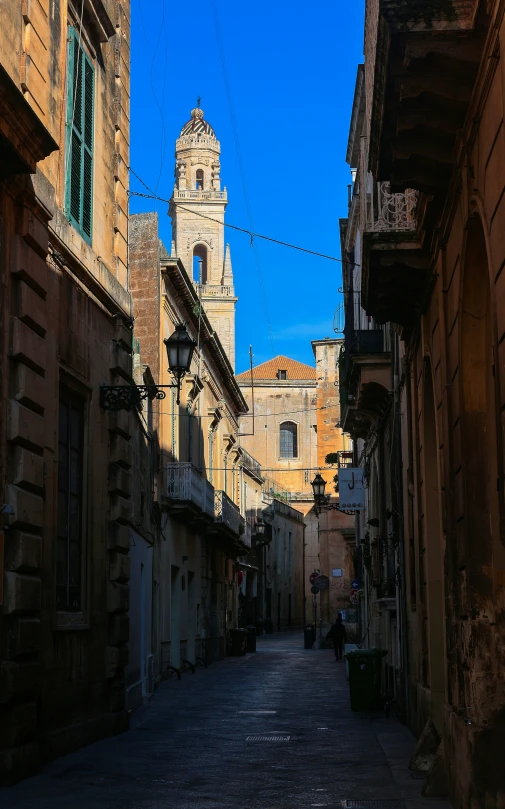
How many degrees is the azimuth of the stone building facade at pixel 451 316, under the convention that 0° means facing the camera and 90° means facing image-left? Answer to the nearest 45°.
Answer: approximately 90°

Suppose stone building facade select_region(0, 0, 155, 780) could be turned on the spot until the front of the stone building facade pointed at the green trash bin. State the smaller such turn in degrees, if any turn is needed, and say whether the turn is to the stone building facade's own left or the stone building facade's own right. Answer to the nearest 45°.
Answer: approximately 45° to the stone building facade's own left

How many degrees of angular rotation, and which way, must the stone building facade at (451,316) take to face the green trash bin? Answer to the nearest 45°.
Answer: approximately 90° to its right

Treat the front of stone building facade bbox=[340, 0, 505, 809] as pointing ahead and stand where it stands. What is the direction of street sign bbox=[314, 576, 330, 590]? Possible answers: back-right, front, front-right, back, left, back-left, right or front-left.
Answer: right

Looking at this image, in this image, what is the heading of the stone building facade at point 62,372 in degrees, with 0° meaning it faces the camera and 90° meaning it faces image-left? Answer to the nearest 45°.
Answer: approximately 270°

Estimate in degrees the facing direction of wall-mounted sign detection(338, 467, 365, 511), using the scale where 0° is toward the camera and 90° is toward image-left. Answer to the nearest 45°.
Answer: approximately 0°

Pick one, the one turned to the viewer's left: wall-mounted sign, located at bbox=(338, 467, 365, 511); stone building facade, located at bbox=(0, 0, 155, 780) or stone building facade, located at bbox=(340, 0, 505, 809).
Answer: stone building facade, located at bbox=(340, 0, 505, 809)

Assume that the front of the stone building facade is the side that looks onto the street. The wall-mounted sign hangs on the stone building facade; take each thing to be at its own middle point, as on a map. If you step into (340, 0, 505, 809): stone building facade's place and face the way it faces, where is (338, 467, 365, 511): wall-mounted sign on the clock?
The wall-mounted sign is roughly at 3 o'clock from the stone building facade.

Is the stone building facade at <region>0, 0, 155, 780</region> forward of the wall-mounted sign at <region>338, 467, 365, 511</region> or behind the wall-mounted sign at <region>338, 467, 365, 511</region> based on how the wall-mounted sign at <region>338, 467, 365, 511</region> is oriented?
forward

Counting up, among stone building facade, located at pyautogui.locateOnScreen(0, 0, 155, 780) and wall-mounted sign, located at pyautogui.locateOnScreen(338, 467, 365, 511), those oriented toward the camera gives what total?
1
